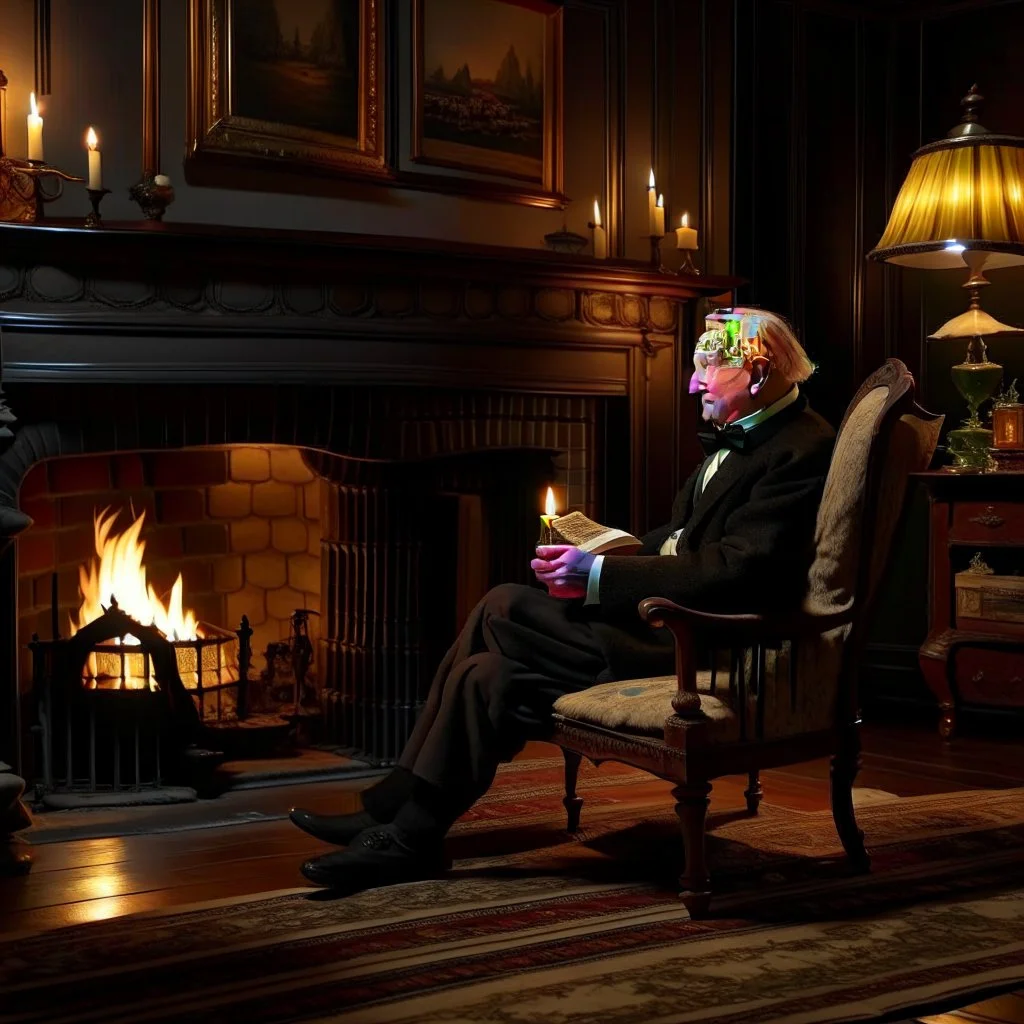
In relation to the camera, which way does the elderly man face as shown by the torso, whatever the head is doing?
to the viewer's left

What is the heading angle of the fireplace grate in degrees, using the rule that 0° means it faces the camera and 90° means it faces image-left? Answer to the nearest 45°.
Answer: approximately 0°

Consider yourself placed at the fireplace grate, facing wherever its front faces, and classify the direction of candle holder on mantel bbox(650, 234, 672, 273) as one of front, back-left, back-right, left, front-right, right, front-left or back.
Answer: left

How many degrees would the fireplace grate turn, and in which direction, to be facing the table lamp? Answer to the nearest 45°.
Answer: approximately 90° to its left

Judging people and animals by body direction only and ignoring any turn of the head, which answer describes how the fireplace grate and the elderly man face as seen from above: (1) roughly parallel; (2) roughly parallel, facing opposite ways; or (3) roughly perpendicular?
roughly perpendicular

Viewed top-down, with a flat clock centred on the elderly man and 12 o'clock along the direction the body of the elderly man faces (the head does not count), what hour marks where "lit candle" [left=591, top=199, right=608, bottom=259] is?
The lit candle is roughly at 3 o'clock from the elderly man.

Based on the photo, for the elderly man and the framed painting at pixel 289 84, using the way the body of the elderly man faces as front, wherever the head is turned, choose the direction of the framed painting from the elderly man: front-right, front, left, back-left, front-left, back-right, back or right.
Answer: front-right

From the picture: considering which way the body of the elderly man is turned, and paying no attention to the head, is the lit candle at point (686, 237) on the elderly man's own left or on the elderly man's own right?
on the elderly man's own right

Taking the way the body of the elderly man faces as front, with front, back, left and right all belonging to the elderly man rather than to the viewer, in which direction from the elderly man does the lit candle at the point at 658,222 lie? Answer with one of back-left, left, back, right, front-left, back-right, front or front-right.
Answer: right

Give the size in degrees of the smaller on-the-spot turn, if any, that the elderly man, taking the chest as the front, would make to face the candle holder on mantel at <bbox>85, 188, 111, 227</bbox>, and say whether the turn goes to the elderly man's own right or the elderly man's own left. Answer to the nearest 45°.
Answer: approximately 45° to the elderly man's own right

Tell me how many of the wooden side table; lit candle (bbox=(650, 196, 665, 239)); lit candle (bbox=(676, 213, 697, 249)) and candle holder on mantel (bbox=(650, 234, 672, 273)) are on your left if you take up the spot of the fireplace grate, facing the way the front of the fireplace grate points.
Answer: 4

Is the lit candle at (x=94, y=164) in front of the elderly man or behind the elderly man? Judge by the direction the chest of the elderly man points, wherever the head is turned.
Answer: in front

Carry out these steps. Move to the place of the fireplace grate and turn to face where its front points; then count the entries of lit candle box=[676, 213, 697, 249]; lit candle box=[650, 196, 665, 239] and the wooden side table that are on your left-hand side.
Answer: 3

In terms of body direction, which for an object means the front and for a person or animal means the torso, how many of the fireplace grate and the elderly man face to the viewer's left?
1

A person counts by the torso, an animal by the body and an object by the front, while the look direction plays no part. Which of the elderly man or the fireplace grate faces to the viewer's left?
the elderly man
